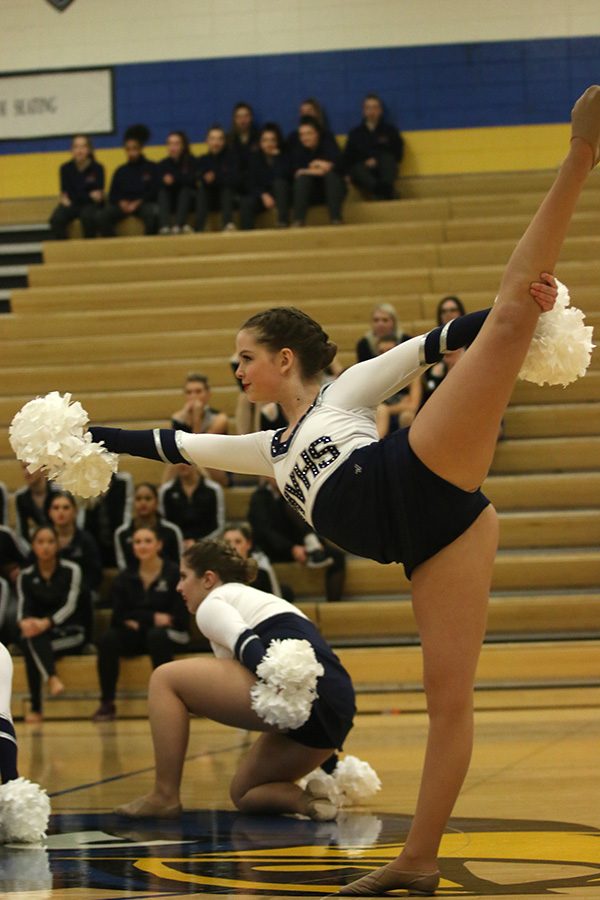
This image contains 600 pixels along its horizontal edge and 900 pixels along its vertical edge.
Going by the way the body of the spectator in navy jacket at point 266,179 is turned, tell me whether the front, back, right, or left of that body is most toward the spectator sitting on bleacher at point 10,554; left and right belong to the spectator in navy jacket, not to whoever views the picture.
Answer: front

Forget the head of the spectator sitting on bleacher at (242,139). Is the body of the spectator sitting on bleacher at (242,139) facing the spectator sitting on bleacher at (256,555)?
yes

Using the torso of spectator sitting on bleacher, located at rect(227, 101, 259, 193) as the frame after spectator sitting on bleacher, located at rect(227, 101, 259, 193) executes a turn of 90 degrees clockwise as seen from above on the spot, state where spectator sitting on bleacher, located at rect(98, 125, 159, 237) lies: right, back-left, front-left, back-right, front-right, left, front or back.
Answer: front

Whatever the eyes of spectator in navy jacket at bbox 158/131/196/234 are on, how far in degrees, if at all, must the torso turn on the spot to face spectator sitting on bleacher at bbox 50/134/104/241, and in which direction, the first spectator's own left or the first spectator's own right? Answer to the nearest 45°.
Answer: approximately 90° to the first spectator's own right

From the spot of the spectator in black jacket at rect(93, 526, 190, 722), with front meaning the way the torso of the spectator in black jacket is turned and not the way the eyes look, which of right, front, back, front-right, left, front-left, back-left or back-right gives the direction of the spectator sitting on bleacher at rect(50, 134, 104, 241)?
back

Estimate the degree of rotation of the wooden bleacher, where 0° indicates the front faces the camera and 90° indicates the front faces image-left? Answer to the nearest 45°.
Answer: approximately 0°

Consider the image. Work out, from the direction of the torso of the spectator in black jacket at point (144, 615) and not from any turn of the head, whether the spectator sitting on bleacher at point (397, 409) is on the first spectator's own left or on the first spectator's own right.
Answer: on the first spectator's own left
